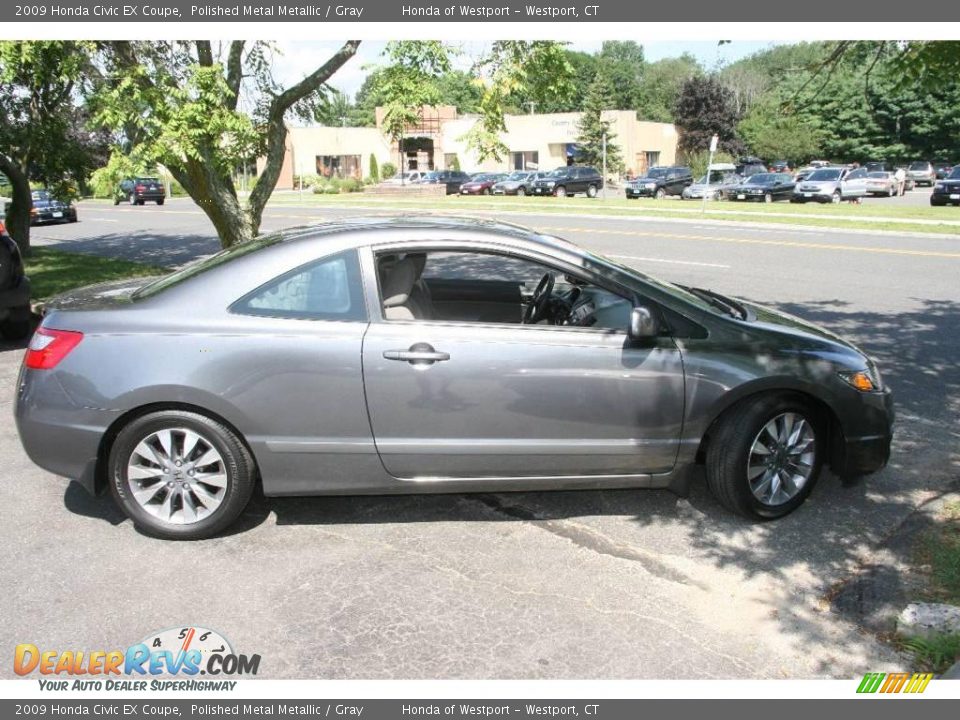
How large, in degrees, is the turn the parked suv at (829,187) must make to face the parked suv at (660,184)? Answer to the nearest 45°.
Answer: approximately 45° to its right

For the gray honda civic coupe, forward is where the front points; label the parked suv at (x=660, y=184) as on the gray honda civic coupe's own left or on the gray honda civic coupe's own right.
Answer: on the gray honda civic coupe's own left

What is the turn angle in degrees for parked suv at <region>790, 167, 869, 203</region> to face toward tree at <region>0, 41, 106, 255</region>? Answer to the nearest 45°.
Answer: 0° — it already faces it

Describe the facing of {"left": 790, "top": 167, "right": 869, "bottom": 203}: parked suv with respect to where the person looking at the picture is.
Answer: facing the viewer and to the left of the viewer

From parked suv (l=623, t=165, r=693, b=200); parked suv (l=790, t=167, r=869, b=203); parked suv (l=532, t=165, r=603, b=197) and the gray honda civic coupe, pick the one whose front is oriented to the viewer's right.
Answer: the gray honda civic coupe

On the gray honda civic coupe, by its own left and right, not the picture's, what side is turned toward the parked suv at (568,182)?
left

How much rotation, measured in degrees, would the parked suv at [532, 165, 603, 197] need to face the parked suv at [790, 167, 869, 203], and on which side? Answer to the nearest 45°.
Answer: approximately 135° to its left

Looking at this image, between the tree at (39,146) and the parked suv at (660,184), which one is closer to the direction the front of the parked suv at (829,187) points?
the tree

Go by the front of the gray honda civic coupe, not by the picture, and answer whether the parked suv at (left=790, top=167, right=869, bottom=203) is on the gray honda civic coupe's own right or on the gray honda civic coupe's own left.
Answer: on the gray honda civic coupe's own left

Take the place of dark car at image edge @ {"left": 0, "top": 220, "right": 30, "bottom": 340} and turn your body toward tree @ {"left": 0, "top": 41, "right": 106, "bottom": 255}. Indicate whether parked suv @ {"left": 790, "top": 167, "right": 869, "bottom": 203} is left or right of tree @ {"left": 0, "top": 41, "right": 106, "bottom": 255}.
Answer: right

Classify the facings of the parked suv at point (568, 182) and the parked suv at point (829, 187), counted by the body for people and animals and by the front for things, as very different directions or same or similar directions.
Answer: same or similar directions

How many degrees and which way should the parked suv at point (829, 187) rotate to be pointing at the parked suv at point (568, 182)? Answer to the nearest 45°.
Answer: approximately 45° to its right

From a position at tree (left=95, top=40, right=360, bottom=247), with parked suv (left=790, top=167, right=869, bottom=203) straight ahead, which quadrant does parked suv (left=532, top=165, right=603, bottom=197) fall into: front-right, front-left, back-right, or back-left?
front-left

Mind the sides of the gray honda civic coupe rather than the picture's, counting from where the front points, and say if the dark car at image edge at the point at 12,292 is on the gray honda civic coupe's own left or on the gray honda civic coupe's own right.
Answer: on the gray honda civic coupe's own left

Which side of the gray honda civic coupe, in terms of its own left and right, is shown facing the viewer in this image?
right
